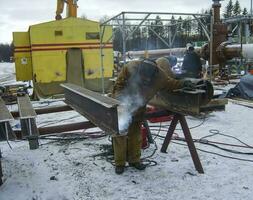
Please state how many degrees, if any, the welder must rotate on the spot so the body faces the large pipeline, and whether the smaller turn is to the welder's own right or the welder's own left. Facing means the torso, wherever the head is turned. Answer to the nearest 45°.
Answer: approximately 180°

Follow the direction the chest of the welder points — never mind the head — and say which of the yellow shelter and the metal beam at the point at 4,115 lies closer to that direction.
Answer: the metal beam

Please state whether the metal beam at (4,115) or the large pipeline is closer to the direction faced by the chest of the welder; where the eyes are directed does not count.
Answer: the metal beam
